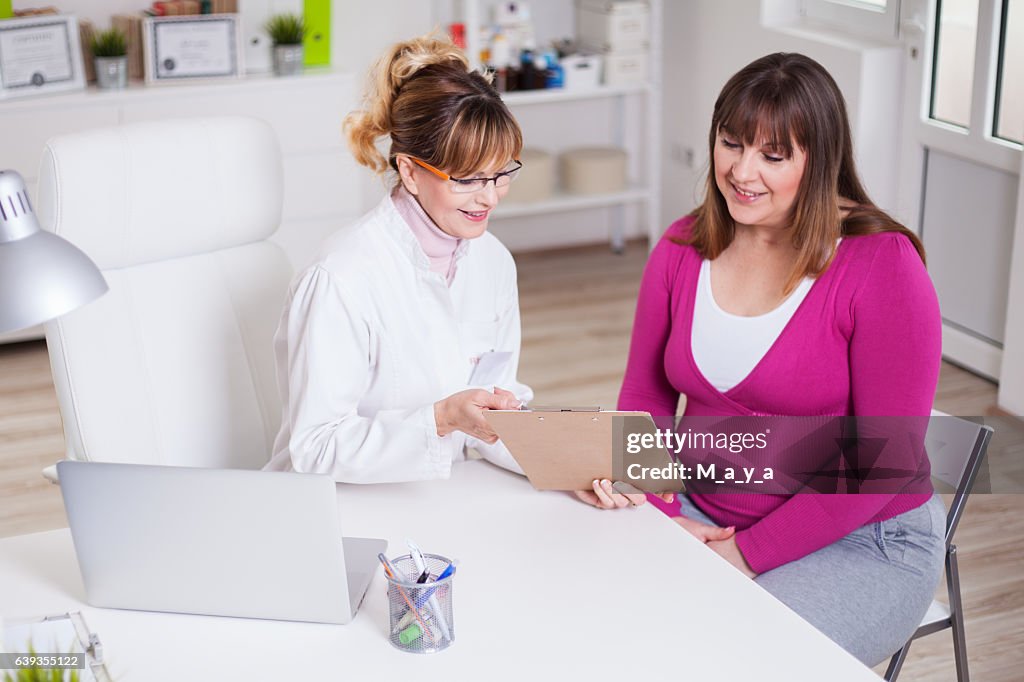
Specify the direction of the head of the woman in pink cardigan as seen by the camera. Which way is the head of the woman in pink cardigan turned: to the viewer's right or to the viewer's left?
to the viewer's left

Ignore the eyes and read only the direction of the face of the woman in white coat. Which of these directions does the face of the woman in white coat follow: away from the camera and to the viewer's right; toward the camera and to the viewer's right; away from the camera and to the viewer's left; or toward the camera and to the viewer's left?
toward the camera and to the viewer's right

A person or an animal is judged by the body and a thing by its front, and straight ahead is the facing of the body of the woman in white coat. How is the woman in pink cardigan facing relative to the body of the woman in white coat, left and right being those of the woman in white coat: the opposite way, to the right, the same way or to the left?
to the right

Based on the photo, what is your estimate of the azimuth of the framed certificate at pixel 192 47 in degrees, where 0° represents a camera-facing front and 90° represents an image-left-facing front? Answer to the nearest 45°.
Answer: approximately 0°

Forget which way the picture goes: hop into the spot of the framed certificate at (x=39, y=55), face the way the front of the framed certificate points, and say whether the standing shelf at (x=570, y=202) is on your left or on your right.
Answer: on your left

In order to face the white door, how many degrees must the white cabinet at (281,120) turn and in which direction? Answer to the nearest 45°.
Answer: approximately 45° to its left

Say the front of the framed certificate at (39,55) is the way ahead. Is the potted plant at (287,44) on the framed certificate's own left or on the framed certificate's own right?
on the framed certificate's own left

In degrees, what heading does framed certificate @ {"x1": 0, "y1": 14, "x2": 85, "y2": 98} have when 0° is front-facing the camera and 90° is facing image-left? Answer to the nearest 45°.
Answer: approximately 0°
